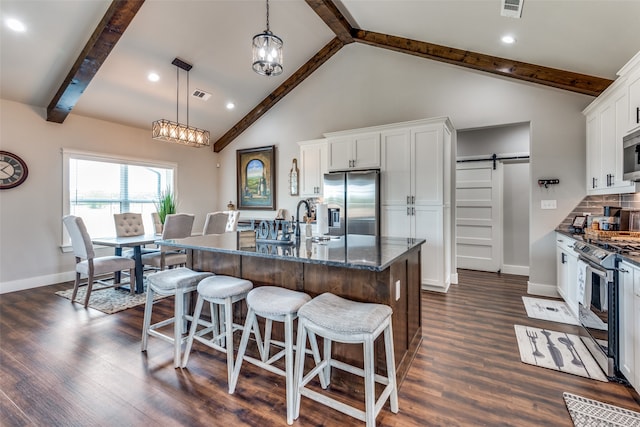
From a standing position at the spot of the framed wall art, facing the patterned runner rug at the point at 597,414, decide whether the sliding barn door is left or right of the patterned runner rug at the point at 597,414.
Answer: left

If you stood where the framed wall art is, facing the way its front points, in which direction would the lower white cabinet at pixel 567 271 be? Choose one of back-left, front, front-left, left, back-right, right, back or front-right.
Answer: left

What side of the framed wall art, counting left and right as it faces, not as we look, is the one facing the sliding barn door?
left

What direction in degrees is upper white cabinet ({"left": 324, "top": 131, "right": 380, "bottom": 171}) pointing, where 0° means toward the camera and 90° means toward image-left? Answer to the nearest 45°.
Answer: approximately 0°

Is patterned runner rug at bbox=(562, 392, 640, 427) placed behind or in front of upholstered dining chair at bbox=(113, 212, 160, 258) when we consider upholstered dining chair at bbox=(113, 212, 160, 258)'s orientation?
in front

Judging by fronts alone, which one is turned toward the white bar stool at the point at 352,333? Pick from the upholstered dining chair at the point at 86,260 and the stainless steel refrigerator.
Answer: the stainless steel refrigerator

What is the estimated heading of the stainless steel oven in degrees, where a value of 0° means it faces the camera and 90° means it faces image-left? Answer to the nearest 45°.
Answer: approximately 45°

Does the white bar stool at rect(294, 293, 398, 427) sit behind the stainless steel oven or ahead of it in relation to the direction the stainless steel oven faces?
ahead

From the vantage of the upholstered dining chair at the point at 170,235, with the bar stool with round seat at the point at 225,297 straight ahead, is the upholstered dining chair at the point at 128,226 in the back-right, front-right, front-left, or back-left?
back-right

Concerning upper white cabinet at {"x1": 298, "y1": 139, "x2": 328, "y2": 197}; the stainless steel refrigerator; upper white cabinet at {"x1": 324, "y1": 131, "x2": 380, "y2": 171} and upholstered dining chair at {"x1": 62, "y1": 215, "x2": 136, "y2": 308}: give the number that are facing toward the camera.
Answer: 3

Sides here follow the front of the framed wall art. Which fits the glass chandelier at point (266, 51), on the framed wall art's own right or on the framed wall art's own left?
on the framed wall art's own left

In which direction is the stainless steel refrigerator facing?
toward the camera

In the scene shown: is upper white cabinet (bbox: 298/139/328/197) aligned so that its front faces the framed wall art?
no

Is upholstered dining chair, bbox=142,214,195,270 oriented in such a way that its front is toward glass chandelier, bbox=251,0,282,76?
no

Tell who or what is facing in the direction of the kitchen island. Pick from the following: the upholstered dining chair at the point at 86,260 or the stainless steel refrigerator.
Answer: the stainless steel refrigerator

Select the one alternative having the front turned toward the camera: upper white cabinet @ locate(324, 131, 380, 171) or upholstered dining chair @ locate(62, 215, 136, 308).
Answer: the upper white cabinet

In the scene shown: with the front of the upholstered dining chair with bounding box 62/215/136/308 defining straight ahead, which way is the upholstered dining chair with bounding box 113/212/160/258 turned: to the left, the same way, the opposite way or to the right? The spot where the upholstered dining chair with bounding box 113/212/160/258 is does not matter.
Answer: to the right

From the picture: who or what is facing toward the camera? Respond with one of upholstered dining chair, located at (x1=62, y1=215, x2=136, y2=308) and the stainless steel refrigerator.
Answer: the stainless steel refrigerator
